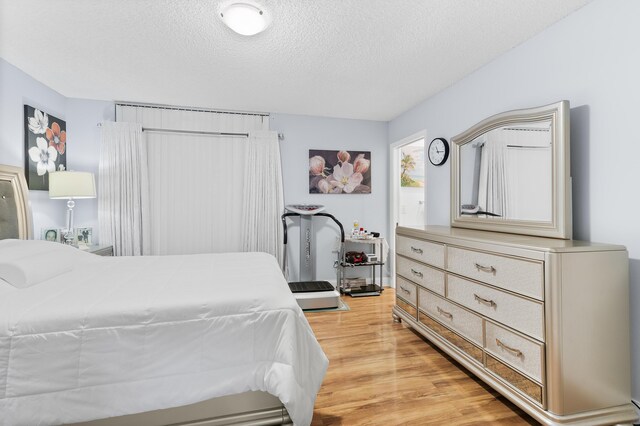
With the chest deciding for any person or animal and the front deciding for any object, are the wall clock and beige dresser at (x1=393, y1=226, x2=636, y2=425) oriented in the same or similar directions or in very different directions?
same or similar directions

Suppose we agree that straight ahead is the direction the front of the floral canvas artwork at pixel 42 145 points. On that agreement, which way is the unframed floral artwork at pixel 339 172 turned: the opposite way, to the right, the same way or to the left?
to the right

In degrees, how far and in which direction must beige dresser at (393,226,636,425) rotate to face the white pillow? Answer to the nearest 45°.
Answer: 0° — it already faces it

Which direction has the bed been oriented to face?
to the viewer's right

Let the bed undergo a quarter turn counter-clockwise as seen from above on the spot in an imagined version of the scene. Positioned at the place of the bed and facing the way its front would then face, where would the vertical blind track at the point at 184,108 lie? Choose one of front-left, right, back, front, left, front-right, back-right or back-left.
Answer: front

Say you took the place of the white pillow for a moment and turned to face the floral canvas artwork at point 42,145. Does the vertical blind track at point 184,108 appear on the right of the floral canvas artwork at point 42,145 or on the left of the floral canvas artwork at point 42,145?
right

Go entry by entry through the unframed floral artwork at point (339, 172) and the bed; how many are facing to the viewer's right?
1

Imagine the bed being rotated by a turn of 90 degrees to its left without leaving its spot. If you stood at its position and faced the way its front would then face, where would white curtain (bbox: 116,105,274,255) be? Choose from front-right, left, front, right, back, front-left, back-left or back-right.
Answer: front

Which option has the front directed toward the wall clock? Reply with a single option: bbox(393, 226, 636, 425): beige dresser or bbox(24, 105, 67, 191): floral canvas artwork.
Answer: the floral canvas artwork

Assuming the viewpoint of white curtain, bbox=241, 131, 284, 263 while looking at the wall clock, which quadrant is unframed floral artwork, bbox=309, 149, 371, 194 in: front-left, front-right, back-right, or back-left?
front-left

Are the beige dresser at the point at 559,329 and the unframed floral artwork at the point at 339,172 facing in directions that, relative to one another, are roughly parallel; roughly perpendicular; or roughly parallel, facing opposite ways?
roughly perpendicular

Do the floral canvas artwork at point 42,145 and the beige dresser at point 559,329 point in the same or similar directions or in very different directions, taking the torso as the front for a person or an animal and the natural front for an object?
very different directions

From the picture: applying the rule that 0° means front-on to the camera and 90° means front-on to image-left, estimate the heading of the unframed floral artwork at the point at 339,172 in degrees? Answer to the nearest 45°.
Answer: approximately 0°

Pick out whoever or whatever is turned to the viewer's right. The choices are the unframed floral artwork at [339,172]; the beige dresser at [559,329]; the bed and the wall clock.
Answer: the bed
